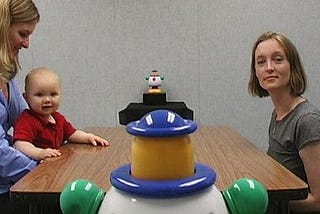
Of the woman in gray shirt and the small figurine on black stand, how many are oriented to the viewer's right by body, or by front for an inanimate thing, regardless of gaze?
0

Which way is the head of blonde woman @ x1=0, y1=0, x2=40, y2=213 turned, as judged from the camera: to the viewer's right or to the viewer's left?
to the viewer's right

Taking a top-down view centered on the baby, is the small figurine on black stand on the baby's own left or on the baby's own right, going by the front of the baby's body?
on the baby's own left

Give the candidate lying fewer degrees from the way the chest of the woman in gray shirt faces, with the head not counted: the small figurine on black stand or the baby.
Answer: the baby

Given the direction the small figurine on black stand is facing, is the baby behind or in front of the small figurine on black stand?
in front

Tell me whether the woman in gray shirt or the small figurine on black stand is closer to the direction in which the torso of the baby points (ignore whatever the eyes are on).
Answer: the woman in gray shirt

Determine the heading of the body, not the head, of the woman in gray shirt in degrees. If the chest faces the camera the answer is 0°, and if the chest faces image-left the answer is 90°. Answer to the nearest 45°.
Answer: approximately 45°

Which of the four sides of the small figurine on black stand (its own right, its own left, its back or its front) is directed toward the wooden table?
front

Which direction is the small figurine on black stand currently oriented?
toward the camera

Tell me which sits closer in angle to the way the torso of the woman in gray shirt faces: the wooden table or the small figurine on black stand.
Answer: the wooden table

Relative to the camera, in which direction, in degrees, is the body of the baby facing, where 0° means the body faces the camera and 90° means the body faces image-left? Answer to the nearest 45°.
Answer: approximately 315°

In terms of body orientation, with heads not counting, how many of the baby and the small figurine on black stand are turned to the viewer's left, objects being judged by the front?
0

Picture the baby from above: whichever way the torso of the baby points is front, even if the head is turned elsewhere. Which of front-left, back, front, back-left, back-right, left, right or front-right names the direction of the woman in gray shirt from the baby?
front-left
